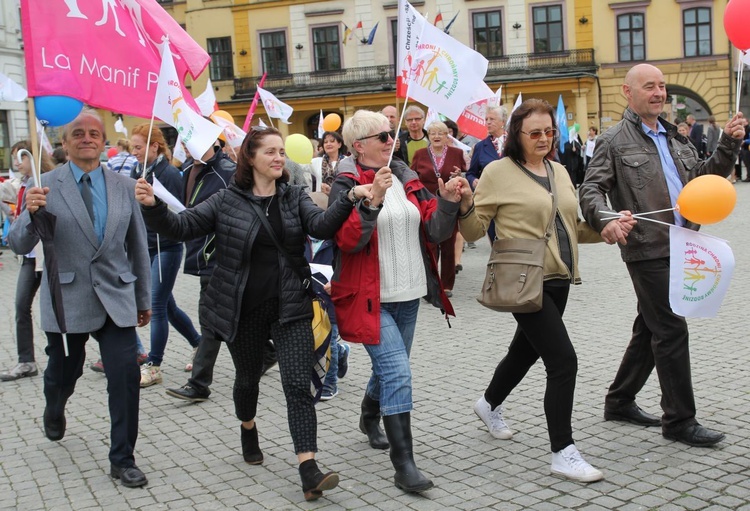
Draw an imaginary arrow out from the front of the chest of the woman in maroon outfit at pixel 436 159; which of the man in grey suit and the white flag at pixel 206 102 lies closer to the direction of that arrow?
the man in grey suit

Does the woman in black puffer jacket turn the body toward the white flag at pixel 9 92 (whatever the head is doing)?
no

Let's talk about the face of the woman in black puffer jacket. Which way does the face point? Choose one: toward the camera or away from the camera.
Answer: toward the camera

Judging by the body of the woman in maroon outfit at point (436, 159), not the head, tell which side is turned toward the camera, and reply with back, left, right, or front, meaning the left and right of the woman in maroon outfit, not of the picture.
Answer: front

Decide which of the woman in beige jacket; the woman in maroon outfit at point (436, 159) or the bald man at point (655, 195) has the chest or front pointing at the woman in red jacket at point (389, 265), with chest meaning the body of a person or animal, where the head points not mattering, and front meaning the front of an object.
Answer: the woman in maroon outfit at point (436, 159)

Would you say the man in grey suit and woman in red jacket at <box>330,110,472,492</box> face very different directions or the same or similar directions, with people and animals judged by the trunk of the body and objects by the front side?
same or similar directions

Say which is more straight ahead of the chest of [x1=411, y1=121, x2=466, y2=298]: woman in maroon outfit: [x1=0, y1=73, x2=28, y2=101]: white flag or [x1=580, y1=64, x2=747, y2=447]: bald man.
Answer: the bald man

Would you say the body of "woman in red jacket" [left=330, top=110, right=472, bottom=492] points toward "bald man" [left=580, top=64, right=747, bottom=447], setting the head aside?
no

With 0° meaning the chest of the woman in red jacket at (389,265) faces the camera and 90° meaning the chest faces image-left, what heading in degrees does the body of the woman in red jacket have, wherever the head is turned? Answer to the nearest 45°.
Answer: approximately 315°

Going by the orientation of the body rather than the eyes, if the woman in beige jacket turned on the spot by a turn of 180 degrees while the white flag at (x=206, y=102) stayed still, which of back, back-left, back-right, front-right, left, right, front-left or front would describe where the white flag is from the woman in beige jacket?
front

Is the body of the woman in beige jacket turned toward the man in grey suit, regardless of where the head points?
no

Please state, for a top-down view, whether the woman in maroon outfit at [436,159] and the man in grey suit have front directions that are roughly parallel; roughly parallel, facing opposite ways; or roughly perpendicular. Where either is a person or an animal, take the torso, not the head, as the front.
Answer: roughly parallel

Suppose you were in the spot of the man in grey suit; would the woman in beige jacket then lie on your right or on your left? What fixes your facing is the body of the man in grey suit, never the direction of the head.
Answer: on your left

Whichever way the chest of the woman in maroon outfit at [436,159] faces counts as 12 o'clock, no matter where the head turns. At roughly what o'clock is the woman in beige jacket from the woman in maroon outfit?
The woman in beige jacket is roughly at 12 o'clock from the woman in maroon outfit.

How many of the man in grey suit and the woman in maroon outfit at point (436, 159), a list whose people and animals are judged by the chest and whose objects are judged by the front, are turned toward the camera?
2

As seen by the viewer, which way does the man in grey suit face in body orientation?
toward the camera

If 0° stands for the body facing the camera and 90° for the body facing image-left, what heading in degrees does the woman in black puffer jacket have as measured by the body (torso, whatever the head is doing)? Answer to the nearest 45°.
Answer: approximately 315°

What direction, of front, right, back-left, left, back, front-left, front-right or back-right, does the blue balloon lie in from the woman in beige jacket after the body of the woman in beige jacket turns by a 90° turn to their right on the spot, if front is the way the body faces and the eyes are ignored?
front-right
